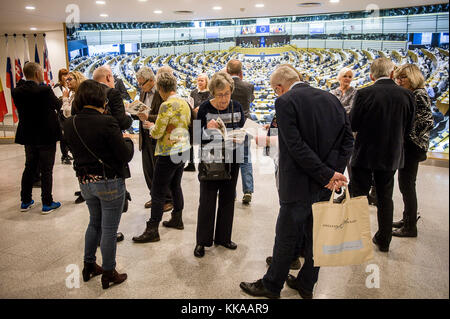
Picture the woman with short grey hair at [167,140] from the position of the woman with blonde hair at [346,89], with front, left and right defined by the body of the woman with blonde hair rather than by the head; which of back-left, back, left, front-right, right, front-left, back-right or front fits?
front-right

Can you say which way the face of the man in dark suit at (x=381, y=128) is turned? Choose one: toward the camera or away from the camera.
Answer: away from the camera

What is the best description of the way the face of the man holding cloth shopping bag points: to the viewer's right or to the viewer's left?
to the viewer's left

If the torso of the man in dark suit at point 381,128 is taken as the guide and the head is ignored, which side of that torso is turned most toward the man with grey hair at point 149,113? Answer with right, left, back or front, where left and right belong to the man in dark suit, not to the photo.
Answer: left

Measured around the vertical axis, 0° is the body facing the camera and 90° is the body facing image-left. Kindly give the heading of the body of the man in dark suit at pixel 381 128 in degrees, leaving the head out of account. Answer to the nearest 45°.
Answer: approximately 180°

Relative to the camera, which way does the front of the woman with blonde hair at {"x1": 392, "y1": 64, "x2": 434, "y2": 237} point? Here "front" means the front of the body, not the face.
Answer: to the viewer's left

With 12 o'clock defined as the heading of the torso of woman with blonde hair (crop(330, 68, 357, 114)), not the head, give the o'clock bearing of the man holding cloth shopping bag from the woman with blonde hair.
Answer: The man holding cloth shopping bag is roughly at 12 o'clock from the woman with blonde hair.

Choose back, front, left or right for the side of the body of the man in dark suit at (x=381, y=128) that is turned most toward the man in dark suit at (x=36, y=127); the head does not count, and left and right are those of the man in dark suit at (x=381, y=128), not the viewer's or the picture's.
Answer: left
